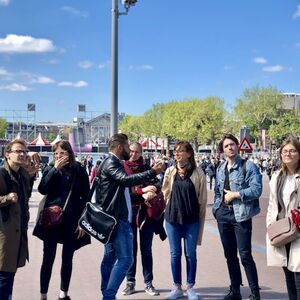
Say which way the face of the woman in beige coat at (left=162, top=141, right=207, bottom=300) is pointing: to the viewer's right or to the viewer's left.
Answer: to the viewer's left

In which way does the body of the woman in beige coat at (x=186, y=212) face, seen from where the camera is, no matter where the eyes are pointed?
toward the camera

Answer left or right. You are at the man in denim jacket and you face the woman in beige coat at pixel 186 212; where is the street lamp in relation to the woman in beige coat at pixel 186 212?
right

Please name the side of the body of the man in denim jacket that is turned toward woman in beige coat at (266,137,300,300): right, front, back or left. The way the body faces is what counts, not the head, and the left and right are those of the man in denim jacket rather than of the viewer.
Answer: left

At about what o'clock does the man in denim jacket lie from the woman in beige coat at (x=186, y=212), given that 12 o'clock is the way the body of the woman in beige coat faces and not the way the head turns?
The man in denim jacket is roughly at 10 o'clock from the woman in beige coat.

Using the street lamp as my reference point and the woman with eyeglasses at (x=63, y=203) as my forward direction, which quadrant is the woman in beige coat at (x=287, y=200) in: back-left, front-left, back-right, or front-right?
front-left

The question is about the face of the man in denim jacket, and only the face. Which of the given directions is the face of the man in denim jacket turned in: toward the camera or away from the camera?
toward the camera

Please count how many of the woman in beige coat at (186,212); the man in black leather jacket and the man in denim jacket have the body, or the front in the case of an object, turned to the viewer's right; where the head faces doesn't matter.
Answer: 1

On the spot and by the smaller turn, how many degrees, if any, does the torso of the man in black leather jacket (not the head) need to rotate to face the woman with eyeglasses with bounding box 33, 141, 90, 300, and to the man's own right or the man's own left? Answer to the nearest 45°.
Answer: approximately 135° to the man's own left

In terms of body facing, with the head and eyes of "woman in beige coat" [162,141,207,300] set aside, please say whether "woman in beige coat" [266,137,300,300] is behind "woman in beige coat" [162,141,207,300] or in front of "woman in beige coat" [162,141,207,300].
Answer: in front

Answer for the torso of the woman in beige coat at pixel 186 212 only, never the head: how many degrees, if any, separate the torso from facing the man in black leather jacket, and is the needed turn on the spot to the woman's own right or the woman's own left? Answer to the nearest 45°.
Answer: approximately 45° to the woman's own right

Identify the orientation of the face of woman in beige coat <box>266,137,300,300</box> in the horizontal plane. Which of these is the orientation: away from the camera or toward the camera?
toward the camera

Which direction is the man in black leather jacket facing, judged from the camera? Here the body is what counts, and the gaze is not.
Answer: to the viewer's right

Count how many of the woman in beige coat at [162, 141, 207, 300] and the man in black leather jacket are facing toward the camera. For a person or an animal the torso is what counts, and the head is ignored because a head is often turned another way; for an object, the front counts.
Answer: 1

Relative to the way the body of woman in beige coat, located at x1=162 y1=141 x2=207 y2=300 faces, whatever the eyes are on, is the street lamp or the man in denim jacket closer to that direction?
the man in denim jacket

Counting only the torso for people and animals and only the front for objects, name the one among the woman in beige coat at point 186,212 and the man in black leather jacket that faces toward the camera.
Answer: the woman in beige coat
